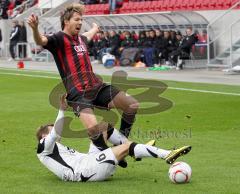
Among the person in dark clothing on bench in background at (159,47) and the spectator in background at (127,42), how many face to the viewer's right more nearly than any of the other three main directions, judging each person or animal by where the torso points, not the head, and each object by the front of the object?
0

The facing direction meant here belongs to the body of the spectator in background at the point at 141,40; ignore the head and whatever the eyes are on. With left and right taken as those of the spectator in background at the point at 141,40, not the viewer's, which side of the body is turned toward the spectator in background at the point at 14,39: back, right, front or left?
right

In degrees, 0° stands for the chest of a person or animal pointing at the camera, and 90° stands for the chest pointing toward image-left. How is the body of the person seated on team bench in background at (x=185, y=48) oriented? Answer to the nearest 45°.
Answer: approximately 45°

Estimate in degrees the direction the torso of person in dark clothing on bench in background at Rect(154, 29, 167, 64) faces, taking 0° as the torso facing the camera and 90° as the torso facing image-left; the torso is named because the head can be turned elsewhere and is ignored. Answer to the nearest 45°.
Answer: approximately 45°

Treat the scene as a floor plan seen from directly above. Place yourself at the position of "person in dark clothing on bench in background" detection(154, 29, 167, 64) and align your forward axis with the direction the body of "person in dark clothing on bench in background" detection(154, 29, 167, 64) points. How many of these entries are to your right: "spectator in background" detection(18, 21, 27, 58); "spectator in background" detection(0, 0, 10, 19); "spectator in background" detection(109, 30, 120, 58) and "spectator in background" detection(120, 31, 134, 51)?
4

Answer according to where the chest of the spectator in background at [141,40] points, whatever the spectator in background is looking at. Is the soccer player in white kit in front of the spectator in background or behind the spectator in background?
in front

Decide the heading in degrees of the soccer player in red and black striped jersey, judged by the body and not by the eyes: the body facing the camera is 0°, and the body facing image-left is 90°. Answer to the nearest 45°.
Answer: approximately 315°

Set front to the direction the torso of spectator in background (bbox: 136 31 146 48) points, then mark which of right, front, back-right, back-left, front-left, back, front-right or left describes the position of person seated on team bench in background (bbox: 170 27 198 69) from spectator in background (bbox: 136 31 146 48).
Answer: left

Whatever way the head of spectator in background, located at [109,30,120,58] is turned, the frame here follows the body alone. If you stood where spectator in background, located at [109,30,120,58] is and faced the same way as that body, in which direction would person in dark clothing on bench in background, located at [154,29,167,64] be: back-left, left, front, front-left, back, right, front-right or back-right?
left

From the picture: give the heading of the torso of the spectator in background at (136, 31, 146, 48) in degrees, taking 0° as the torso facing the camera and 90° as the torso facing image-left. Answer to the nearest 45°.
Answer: approximately 45°

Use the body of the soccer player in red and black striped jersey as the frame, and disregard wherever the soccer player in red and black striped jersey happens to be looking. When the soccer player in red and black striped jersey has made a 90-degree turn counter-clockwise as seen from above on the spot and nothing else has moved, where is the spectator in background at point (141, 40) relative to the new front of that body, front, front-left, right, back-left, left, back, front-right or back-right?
front-left
